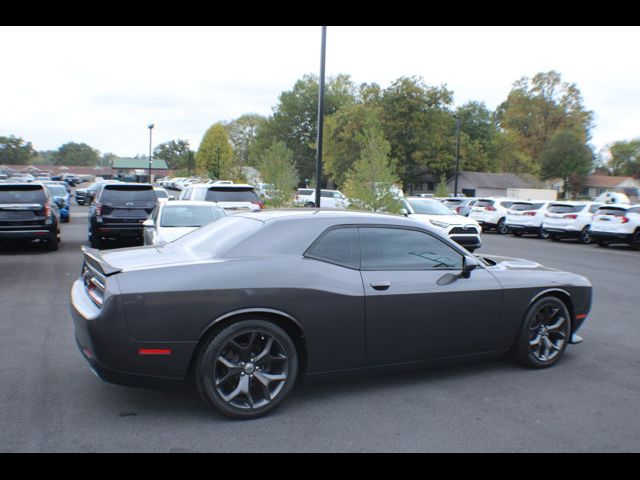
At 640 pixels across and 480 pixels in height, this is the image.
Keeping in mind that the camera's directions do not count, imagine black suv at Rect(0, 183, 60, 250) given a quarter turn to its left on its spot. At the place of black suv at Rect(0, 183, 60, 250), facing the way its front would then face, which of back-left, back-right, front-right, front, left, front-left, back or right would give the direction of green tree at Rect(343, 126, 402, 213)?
back

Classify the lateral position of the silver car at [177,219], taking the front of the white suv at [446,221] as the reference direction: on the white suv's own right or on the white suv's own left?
on the white suv's own right

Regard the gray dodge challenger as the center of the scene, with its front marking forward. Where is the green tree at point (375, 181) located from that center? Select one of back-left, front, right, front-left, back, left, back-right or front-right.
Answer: front-left

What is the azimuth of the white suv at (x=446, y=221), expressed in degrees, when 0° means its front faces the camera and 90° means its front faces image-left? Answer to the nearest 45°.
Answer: approximately 315°

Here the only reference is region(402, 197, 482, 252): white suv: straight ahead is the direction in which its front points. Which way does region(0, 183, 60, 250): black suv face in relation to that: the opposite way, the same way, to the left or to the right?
the opposite way

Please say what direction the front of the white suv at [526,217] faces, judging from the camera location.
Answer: facing away from the viewer and to the right of the viewer

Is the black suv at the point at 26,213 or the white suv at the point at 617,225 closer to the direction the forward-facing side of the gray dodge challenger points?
the white suv

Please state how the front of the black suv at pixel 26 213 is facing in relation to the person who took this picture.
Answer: facing away from the viewer

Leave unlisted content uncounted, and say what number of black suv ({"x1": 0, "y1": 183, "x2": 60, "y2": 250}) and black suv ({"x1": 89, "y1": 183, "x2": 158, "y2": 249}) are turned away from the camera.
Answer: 2

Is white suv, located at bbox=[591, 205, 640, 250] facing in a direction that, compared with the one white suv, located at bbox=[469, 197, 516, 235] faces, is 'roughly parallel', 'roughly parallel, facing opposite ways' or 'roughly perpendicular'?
roughly parallel

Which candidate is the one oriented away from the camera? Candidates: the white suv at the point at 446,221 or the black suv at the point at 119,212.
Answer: the black suv

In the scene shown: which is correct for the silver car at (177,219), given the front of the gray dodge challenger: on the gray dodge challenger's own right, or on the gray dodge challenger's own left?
on the gray dodge challenger's own left

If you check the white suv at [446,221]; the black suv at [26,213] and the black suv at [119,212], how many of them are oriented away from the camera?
2

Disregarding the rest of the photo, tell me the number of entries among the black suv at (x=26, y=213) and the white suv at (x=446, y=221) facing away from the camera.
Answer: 1

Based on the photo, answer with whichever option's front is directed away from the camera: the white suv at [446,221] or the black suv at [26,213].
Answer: the black suv

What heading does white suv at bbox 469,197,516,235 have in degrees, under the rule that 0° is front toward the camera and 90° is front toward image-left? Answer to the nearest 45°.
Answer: approximately 225°
